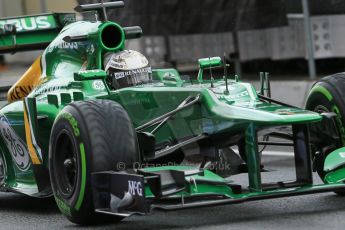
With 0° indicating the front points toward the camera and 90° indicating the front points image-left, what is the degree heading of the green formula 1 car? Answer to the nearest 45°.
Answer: approximately 315°
